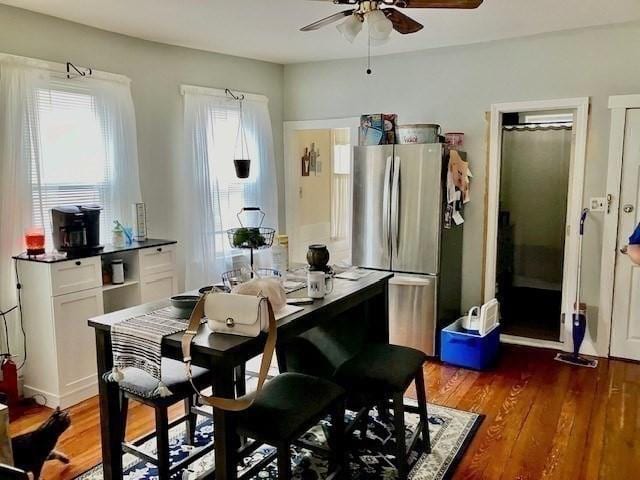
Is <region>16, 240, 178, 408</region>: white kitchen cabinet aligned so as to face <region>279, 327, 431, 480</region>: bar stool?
yes

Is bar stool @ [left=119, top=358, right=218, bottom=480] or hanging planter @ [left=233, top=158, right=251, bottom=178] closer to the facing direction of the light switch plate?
the bar stool

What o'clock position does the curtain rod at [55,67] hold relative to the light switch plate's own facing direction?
The curtain rod is roughly at 2 o'clock from the light switch plate.

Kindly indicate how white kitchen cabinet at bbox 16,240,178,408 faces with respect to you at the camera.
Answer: facing the viewer and to the right of the viewer

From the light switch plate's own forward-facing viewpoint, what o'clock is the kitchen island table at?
The kitchen island table is roughly at 1 o'clock from the light switch plate.

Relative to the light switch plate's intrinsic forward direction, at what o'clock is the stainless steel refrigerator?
The stainless steel refrigerator is roughly at 2 o'clock from the light switch plate.

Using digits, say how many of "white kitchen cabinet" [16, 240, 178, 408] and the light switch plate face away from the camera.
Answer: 0

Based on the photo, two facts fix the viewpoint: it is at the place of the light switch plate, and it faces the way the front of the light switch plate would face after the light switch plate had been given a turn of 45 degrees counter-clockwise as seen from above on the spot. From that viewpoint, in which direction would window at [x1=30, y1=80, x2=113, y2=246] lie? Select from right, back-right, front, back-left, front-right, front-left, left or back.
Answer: right

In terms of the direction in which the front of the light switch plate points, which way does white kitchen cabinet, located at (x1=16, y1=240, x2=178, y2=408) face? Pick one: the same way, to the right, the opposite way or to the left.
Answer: to the left

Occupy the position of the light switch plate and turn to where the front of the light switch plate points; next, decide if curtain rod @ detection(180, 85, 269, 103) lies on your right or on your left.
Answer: on your right

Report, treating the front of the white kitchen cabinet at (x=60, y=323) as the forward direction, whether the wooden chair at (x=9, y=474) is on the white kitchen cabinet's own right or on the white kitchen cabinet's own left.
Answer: on the white kitchen cabinet's own right

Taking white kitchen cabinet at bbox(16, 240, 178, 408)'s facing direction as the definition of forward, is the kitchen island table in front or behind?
in front

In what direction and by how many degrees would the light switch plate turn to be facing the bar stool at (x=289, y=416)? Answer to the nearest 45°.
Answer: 0° — it already faces it

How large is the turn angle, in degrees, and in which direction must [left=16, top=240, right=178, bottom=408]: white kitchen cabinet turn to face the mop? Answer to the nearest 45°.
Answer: approximately 45° to its left
